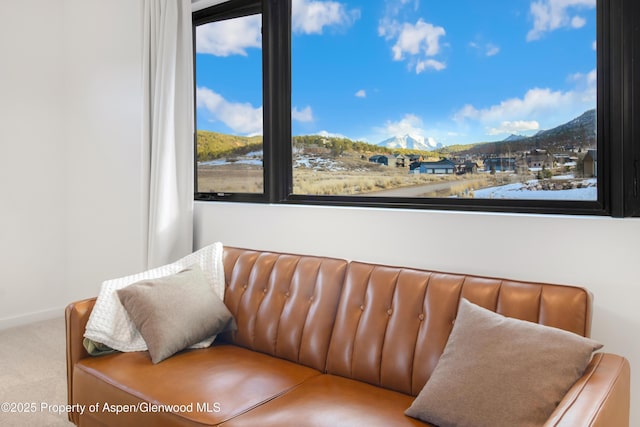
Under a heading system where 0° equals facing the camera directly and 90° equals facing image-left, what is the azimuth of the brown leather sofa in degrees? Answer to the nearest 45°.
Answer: approximately 45°

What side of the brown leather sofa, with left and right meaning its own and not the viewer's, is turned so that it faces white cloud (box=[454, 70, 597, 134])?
back

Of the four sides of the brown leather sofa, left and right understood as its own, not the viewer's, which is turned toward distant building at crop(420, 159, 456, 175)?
back

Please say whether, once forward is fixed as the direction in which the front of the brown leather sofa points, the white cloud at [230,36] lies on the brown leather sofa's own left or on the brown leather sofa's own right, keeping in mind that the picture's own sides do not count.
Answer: on the brown leather sofa's own right

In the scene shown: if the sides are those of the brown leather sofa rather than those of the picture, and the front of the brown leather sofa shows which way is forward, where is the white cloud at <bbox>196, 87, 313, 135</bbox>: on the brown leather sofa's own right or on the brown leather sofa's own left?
on the brown leather sofa's own right
